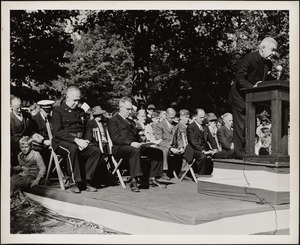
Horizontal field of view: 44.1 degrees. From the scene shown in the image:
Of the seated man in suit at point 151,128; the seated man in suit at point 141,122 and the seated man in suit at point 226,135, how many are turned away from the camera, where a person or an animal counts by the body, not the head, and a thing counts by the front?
0

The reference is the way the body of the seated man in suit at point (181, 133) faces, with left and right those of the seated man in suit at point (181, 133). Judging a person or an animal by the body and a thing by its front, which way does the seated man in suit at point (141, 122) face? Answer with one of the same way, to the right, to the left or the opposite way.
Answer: the same way

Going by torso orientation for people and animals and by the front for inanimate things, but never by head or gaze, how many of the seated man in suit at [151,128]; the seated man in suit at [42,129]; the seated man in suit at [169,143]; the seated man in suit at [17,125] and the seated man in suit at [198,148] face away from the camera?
0

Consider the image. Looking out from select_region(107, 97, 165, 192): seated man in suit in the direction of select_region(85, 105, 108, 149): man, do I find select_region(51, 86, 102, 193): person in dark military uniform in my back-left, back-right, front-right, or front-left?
front-left

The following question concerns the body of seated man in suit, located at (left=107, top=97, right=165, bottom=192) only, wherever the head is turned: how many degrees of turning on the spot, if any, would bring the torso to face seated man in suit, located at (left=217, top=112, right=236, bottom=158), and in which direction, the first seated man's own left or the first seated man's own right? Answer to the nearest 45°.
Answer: approximately 45° to the first seated man's own left

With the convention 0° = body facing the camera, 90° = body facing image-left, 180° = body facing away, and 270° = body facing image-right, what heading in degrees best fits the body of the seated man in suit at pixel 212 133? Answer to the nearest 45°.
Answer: approximately 315°

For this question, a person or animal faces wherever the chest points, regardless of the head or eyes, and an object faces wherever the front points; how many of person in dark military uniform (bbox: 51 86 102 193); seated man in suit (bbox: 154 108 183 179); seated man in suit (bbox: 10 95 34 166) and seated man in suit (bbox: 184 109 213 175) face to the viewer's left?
0

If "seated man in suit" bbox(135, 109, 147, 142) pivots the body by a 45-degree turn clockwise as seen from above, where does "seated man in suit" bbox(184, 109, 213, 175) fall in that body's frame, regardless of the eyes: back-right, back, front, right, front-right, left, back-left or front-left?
left

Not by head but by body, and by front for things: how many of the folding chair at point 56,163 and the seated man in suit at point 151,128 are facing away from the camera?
0

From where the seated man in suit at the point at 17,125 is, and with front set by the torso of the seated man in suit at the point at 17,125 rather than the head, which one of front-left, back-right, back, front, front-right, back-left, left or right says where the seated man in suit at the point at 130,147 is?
front-left

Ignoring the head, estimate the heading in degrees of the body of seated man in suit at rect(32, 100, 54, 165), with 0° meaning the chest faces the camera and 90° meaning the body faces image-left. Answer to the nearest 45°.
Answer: approximately 315°

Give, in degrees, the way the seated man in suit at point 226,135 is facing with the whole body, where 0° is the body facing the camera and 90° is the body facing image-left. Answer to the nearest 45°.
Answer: approximately 315°

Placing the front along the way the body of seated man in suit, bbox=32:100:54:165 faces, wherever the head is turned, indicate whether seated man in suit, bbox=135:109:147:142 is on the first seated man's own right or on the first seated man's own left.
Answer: on the first seated man's own left
